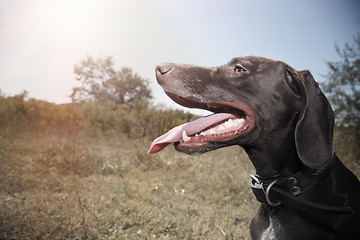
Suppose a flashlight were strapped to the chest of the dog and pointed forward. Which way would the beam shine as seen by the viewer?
to the viewer's left
